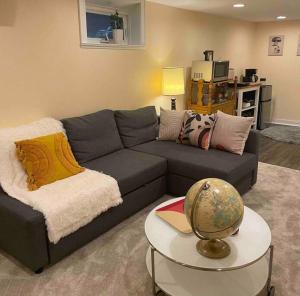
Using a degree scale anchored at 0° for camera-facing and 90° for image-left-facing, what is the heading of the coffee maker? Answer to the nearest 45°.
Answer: approximately 315°

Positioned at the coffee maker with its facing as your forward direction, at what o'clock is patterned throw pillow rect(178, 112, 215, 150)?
The patterned throw pillow is roughly at 2 o'clock from the coffee maker.

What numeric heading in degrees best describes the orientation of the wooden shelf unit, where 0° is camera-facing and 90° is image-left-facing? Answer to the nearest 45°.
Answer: approximately 315°

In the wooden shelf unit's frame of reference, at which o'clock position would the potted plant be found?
The potted plant is roughly at 3 o'clock from the wooden shelf unit.

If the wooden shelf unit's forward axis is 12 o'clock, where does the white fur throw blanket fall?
The white fur throw blanket is roughly at 2 o'clock from the wooden shelf unit.

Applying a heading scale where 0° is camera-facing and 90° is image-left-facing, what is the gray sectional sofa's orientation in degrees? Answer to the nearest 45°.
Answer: approximately 315°

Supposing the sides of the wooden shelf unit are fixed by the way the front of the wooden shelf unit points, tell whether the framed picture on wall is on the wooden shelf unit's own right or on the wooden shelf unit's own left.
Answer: on the wooden shelf unit's own left

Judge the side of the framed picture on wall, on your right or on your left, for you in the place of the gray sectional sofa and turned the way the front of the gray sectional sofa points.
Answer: on your left

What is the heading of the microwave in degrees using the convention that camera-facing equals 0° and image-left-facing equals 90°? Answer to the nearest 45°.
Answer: approximately 315°

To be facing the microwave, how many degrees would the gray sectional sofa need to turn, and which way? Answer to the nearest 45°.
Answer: approximately 90° to its left
